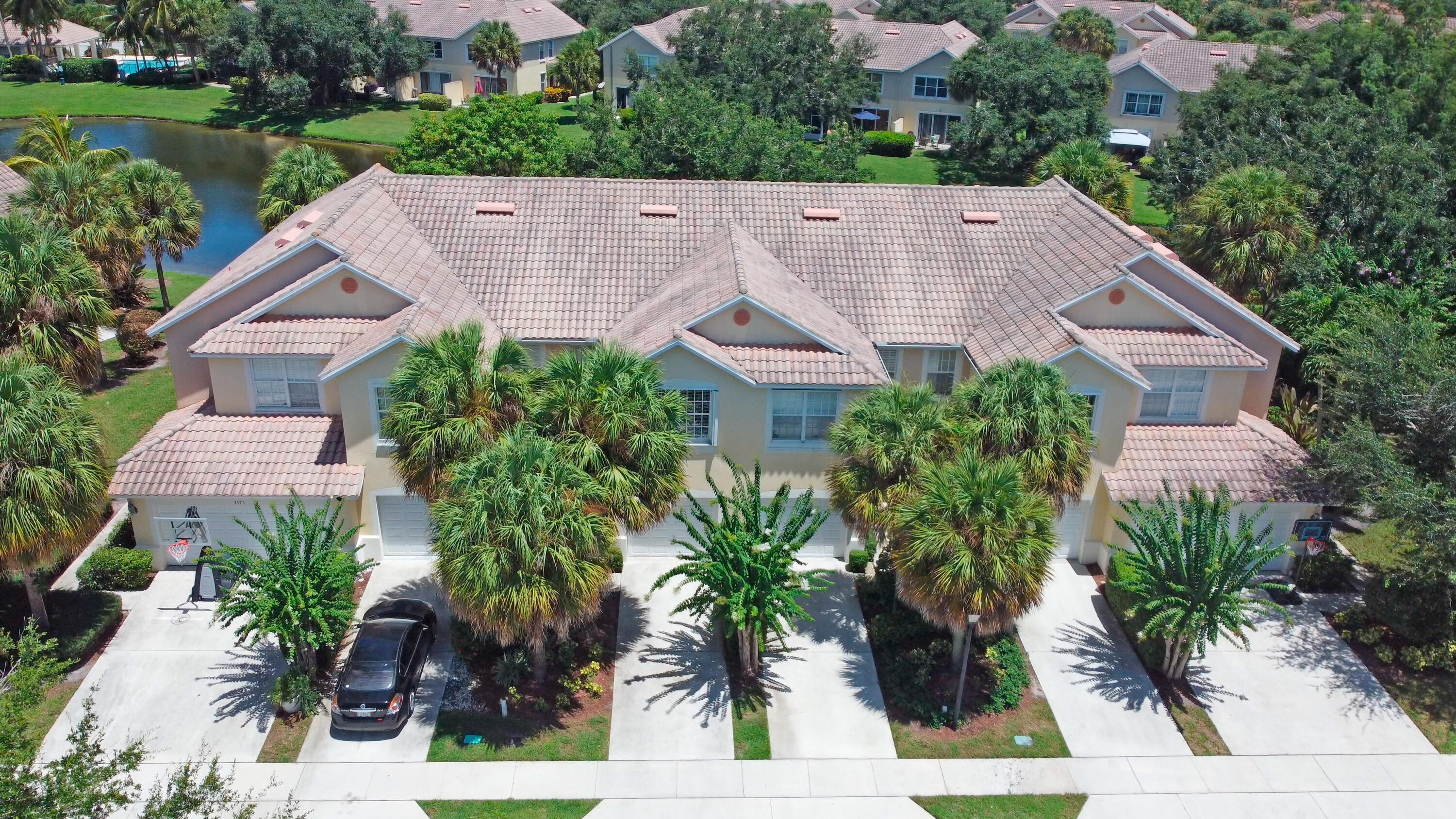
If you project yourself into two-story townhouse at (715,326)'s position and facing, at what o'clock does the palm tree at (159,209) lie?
The palm tree is roughly at 4 o'clock from the two-story townhouse.

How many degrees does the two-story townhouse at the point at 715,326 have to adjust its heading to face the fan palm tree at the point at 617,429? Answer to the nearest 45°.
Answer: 0° — it already faces it

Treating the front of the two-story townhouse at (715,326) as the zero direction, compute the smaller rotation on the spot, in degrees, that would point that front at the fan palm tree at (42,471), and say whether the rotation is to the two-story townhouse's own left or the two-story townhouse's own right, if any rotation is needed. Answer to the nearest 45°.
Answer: approximately 45° to the two-story townhouse's own right

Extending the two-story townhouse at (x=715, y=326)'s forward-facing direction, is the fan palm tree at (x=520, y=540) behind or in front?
in front

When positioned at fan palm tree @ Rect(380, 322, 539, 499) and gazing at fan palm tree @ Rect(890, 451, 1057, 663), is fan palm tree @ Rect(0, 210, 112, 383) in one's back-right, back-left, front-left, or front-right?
back-left

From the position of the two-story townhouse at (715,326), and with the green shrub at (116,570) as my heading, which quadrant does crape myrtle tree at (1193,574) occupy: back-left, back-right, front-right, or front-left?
back-left

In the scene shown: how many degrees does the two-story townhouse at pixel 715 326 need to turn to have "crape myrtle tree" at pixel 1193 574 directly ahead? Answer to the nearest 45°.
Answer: approximately 45° to its left

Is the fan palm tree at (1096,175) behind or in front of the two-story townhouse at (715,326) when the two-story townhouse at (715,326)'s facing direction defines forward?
behind

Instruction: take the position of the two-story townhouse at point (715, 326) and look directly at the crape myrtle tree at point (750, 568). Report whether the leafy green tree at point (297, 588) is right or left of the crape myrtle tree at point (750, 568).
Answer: right

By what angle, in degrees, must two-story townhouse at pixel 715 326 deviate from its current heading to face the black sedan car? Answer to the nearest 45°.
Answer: approximately 45° to its right

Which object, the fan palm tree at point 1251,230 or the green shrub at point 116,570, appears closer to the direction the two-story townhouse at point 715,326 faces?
the green shrub

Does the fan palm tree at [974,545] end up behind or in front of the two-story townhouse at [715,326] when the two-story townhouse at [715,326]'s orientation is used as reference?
in front

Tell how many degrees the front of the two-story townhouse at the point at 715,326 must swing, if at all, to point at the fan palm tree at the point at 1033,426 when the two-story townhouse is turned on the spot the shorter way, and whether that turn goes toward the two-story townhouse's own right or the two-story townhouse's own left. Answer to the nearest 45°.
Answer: approximately 45° to the two-story townhouse's own left

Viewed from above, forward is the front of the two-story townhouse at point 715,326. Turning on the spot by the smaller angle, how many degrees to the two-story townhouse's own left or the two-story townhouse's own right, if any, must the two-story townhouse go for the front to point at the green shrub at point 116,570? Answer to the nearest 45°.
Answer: approximately 90° to the two-story townhouse's own right

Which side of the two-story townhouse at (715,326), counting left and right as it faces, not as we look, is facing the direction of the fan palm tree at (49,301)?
right

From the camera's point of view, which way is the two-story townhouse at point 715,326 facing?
toward the camera

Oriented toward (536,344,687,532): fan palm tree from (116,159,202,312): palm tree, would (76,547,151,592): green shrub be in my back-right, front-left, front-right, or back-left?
front-right
